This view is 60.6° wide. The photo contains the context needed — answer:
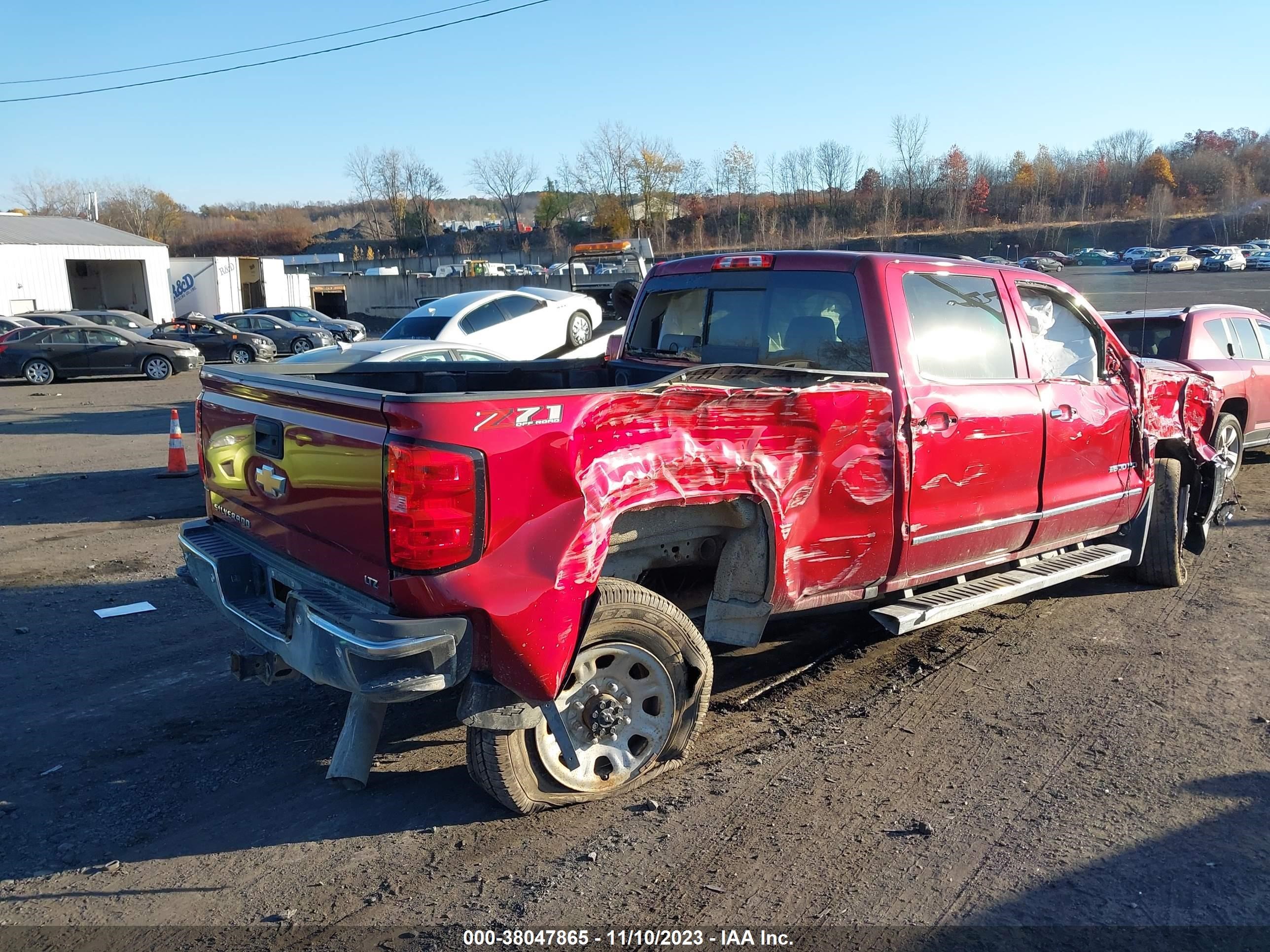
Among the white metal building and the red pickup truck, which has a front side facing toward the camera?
the white metal building

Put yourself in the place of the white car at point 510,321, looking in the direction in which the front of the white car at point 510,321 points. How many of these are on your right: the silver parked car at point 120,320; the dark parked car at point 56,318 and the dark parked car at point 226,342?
0

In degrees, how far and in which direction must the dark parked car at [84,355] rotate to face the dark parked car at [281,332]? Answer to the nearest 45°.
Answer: approximately 45° to its left

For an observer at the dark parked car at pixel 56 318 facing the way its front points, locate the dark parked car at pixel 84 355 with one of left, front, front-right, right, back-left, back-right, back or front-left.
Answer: right

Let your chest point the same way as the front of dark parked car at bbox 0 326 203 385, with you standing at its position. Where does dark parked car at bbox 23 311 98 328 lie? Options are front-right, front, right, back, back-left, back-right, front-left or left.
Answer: left

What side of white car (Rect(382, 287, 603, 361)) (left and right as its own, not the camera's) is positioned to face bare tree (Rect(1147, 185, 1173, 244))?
front

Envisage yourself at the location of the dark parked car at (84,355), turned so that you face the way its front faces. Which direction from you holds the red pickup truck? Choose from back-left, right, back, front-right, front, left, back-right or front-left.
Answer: right

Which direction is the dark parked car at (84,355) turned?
to the viewer's right

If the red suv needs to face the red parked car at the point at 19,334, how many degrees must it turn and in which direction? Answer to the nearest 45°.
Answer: approximately 135° to its left

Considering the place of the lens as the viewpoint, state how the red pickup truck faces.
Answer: facing away from the viewer and to the right of the viewer

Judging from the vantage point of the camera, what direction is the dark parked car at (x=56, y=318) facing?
facing to the right of the viewer

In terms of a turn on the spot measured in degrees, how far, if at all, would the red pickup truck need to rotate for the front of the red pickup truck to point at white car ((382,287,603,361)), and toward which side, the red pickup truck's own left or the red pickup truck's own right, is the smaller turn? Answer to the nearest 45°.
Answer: approximately 45° to the red pickup truck's own left

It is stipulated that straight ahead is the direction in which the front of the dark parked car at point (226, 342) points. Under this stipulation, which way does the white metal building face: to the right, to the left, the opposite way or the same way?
to the right

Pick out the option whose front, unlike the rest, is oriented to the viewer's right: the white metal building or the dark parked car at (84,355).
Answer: the dark parked car

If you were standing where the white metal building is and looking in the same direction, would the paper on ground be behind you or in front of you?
in front

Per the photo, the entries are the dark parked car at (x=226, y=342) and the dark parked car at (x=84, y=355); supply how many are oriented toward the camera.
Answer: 0

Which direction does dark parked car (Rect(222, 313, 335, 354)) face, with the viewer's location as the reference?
facing the viewer and to the right of the viewer

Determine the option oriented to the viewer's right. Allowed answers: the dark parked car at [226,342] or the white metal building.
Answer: the dark parked car

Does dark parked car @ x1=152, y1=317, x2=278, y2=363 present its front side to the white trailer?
no

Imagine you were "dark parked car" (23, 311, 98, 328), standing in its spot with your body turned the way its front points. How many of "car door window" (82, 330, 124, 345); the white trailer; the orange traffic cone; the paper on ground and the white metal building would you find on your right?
3
